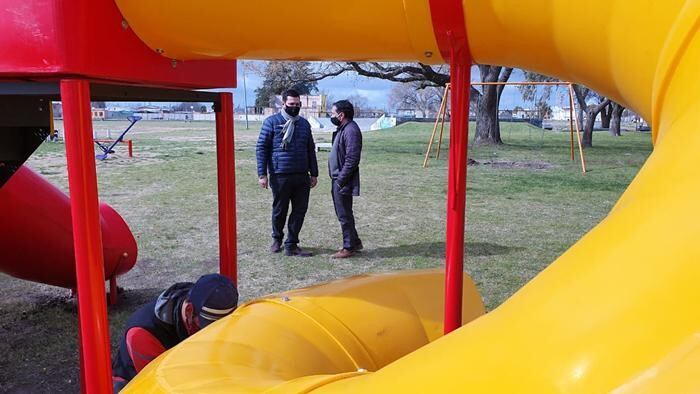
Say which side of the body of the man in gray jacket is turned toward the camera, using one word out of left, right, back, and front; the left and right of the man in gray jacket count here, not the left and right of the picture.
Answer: left

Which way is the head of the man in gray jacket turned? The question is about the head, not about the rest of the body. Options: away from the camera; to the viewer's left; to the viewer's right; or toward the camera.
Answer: to the viewer's left

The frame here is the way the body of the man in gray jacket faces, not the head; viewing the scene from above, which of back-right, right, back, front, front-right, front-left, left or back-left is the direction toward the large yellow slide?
left

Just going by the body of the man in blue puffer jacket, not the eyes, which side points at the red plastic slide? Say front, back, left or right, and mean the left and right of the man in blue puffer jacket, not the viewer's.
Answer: right

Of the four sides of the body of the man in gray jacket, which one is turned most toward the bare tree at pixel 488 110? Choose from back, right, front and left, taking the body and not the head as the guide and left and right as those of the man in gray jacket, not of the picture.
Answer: right

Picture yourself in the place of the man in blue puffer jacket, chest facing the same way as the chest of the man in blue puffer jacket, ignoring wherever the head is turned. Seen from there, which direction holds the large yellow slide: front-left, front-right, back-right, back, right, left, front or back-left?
front-right

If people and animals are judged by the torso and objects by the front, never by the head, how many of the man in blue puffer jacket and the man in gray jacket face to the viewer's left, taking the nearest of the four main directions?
1

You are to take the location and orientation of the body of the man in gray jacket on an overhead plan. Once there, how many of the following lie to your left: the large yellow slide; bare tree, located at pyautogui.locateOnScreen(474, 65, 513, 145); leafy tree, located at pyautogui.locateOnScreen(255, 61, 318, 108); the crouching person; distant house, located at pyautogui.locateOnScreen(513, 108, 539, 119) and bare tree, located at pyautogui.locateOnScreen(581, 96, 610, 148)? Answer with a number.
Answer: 2

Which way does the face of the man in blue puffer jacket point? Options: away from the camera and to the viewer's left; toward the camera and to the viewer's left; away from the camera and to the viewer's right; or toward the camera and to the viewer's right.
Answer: toward the camera and to the viewer's right

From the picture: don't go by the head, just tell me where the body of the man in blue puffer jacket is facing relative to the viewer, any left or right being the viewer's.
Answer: facing the viewer and to the right of the viewer

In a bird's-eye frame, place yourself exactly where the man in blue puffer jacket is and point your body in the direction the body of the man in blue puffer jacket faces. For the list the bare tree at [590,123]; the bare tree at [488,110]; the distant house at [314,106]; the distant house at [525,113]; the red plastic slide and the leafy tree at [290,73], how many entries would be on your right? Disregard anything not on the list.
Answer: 1

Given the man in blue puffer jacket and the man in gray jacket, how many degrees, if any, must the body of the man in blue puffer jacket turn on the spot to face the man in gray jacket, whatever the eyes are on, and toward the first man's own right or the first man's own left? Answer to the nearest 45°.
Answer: approximately 45° to the first man's own left

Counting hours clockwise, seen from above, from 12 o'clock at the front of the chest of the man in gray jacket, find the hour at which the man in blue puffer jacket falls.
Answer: The man in blue puffer jacket is roughly at 12 o'clock from the man in gray jacket.

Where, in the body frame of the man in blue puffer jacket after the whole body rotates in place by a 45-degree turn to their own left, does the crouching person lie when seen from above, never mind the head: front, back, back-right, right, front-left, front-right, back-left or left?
right

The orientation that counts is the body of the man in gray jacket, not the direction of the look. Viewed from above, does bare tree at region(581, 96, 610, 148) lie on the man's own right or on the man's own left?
on the man's own right

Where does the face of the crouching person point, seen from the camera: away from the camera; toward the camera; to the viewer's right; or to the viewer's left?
to the viewer's right

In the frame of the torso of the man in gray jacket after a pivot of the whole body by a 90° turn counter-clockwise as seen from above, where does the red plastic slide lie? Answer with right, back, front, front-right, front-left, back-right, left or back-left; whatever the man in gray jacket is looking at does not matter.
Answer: front-right
